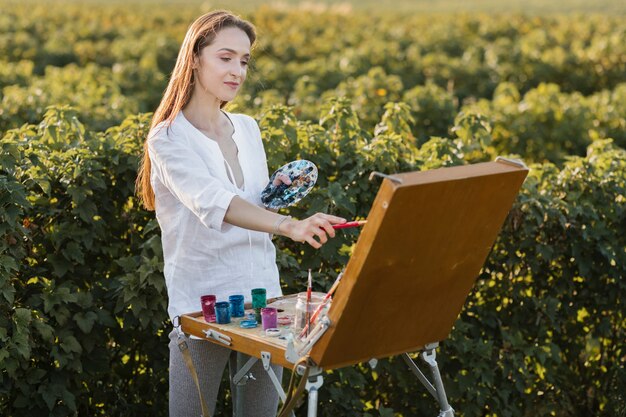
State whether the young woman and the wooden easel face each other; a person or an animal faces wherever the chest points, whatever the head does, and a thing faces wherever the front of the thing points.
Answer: yes

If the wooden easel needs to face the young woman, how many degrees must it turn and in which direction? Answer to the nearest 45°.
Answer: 0° — it already faces them

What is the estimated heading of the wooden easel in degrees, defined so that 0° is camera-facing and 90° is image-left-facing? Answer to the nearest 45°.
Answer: approximately 135°

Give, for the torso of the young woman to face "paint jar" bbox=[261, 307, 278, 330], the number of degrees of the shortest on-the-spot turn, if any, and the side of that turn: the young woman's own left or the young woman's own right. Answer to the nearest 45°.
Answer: approximately 45° to the young woman's own right

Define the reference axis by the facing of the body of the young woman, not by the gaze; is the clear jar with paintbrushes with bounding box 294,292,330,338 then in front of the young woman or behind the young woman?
in front

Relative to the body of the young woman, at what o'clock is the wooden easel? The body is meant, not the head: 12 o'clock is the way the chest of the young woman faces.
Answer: The wooden easel is roughly at 12 o'clock from the young woman.

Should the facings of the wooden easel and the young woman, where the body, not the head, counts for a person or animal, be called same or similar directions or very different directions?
very different directions

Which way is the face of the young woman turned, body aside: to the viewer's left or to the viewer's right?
to the viewer's right
